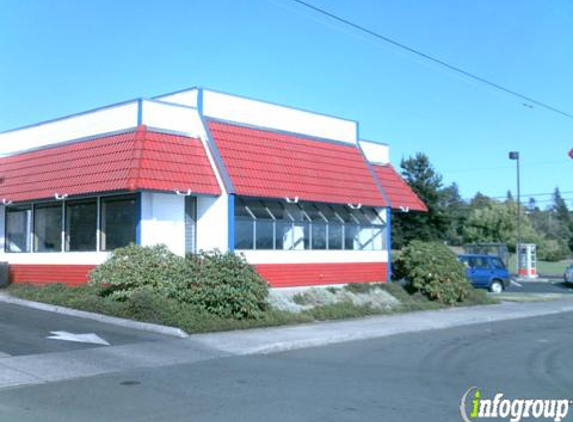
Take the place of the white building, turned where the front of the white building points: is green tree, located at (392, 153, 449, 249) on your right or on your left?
on your left

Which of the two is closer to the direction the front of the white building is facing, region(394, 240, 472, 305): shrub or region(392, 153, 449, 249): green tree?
the shrub

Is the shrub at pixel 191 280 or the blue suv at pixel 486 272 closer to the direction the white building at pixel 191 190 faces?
the shrub

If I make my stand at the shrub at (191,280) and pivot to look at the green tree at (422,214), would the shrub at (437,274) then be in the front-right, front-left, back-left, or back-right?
front-right

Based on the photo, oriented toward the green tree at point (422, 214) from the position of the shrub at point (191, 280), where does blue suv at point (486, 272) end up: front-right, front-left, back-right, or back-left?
front-right
